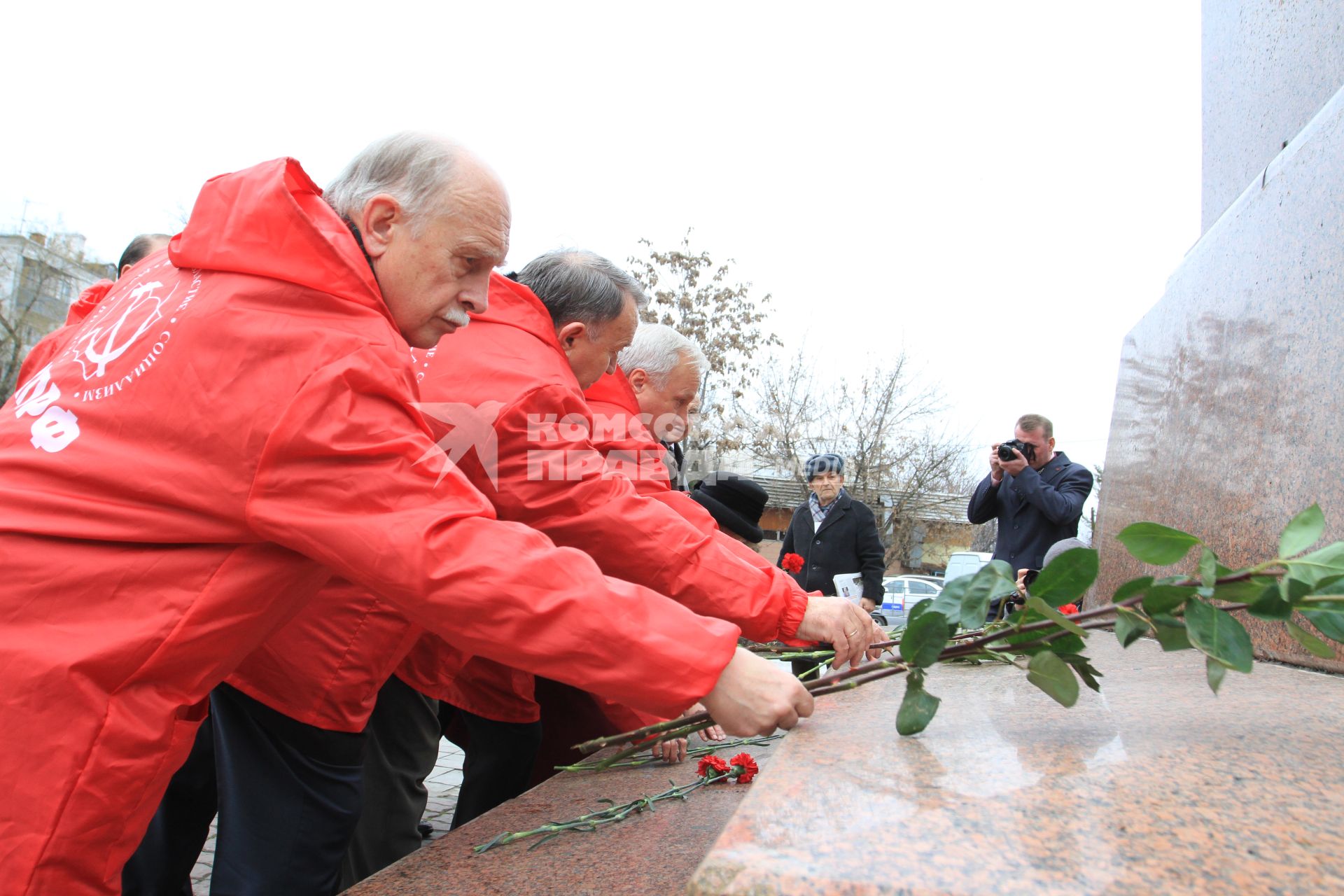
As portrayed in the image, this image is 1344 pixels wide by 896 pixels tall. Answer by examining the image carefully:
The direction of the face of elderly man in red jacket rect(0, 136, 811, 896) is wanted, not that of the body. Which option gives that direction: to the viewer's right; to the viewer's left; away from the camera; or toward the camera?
to the viewer's right

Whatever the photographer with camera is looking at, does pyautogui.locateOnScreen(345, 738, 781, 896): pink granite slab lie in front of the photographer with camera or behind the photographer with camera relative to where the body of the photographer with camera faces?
in front

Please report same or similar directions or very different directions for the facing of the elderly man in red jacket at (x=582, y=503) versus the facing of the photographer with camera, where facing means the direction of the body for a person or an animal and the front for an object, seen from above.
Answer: very different directions

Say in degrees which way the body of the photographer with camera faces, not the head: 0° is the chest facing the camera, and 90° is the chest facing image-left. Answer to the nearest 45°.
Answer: approximately 45°

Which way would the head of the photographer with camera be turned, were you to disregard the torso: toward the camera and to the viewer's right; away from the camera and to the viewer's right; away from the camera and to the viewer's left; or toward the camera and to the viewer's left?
toward the camera and to the viewer's left

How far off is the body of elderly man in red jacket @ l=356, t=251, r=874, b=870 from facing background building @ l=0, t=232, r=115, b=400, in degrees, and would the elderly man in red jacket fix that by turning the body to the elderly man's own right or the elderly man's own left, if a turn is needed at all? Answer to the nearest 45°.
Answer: approximately 135° to the elderly man's own left

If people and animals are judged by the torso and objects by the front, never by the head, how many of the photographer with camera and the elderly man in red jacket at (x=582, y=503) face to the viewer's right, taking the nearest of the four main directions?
1

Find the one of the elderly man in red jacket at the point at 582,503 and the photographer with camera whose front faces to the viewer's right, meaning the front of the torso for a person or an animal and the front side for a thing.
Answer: the elderly man in red jacket

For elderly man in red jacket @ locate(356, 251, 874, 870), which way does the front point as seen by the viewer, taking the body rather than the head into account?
to the viewer's right

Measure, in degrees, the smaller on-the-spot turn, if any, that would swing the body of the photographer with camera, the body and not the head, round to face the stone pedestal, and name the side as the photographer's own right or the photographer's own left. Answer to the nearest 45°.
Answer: approximately 45° to the photographer's own left
